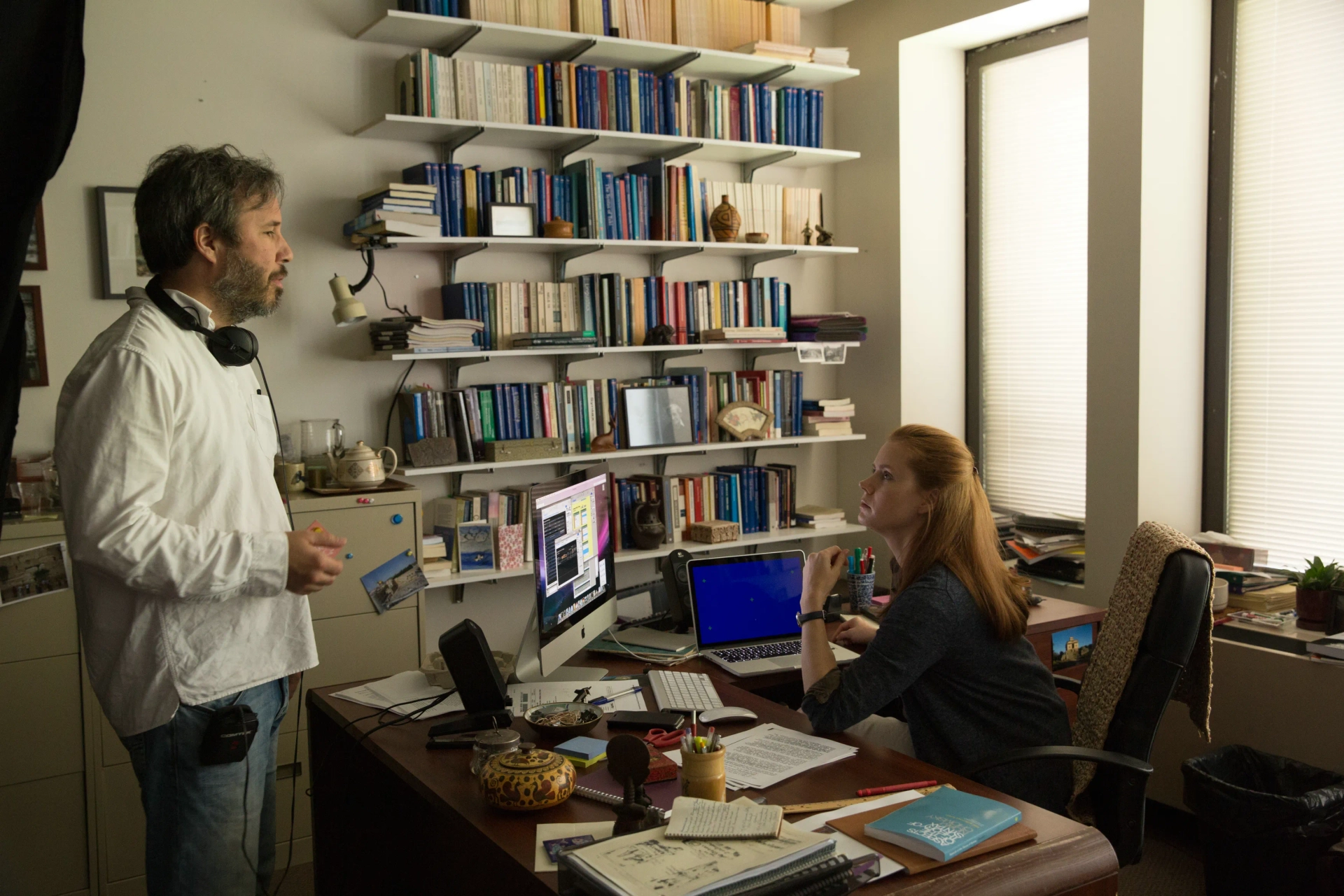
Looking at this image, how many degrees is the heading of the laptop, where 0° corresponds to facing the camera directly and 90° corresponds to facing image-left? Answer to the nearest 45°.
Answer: approximately 315°

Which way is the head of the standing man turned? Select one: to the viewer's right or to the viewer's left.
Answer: to the viewer's right

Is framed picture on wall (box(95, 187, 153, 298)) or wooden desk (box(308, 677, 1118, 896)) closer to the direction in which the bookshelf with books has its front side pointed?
the wooden desk

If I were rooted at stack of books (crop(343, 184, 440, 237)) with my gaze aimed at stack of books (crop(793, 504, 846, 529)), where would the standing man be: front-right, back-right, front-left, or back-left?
back-right

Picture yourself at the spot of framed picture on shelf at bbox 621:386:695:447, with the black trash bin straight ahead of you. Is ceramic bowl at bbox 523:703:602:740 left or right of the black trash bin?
right

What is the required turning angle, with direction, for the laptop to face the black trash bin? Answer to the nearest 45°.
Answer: approximately 45° to its left

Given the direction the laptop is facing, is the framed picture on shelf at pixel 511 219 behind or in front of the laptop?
behind

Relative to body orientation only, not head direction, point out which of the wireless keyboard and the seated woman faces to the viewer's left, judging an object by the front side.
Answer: the seated woman

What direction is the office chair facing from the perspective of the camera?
to the viewer's left

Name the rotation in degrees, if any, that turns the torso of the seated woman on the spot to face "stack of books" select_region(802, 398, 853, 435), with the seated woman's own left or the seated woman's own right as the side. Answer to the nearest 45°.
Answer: approximately 90° to the seated woman's own right

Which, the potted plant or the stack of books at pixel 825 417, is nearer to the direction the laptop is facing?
the potted plant

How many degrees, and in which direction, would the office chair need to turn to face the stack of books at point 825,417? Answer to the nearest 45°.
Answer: approximately 45° to its right

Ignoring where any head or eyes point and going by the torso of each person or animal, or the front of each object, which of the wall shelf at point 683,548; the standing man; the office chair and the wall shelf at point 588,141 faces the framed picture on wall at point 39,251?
the office chair

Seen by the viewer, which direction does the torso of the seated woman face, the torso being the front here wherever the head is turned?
to the viewer's left
